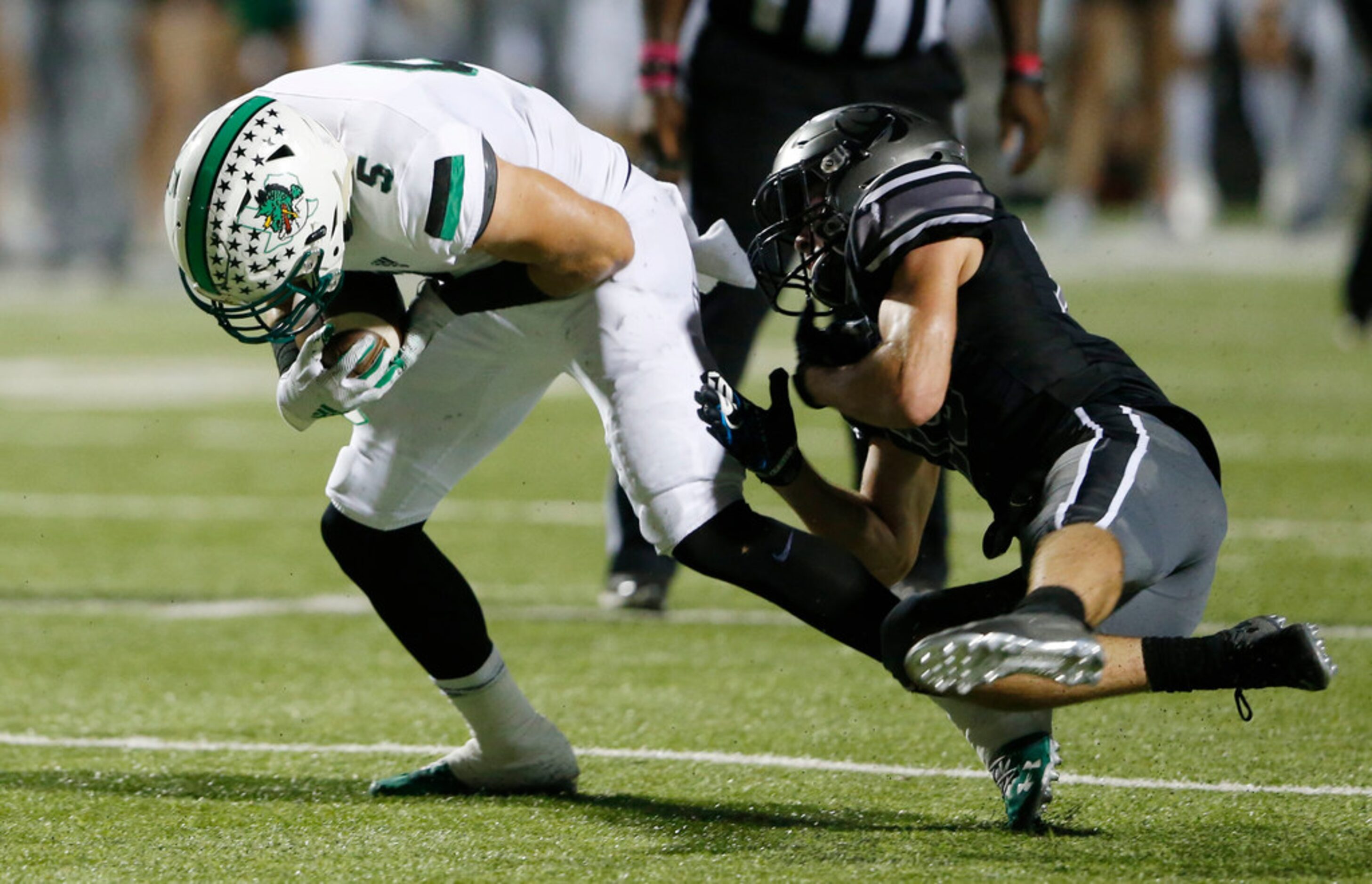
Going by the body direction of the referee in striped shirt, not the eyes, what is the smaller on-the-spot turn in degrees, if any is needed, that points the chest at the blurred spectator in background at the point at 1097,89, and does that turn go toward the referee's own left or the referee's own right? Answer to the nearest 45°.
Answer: approximately 180°

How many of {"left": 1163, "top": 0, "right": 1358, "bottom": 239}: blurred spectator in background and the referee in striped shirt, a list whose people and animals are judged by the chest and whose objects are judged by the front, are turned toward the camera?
2

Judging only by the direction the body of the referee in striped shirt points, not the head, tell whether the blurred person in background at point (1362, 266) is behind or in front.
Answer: behind

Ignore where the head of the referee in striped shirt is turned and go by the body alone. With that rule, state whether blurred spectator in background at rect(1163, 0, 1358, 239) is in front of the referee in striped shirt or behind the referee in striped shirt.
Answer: behind
